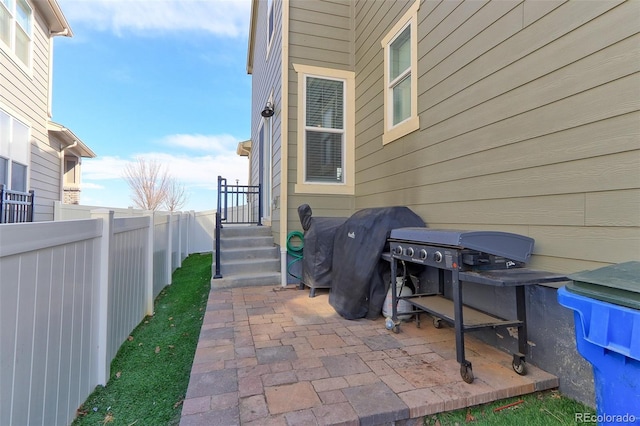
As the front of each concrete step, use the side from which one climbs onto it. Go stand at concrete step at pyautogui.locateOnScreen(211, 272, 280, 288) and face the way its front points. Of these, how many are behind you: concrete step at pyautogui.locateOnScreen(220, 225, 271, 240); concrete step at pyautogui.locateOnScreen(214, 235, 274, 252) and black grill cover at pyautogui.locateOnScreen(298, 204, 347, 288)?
2

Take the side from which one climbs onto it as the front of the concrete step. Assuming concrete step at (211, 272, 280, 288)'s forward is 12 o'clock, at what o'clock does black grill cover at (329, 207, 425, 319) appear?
The black grill cover is roughly at 11 o'clock from the concrete step.

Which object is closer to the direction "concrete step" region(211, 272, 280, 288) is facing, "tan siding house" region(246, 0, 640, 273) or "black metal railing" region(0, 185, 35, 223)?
the tan siding house

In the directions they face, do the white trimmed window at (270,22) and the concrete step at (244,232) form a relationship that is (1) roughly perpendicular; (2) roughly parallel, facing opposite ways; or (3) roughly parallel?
roughly perpendicular

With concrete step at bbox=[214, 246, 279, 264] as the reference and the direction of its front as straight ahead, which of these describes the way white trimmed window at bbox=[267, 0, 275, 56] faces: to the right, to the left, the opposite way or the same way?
to the right
